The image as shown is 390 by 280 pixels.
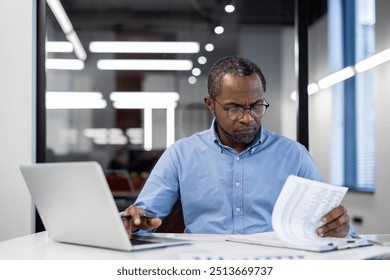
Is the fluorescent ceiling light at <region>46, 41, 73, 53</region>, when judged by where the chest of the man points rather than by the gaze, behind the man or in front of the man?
behind

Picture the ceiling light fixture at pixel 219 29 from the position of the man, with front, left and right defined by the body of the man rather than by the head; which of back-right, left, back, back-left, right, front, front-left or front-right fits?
back

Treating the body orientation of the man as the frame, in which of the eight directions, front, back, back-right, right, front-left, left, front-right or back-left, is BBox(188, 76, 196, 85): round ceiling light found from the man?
back

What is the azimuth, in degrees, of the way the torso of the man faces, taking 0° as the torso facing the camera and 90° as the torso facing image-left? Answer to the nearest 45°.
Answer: approximately 0°

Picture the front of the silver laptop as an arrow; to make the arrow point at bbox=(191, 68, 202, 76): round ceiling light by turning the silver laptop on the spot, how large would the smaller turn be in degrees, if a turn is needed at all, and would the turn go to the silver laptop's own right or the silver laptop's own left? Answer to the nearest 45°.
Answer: approximately 45° to the silver laptop's own left

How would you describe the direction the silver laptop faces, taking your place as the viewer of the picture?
facing away from the viewer and to the right of the viewer

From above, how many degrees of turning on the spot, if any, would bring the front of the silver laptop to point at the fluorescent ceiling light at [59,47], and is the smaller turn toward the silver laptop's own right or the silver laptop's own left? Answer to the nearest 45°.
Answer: approximately 45° to the silver laptop's own left

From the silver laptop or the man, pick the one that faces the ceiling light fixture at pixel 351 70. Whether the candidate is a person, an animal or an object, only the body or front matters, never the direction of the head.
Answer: the silver laptop

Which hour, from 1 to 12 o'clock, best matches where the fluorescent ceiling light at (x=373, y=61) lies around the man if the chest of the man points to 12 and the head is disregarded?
The fluorescent ceiling light is roughly at 7 o'clock from the man.

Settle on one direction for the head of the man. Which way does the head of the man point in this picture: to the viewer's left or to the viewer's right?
to the viewer's right

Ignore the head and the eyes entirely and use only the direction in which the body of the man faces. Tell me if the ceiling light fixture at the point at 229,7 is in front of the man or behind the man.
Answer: behind

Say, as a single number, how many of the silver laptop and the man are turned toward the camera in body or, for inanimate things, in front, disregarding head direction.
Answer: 1
